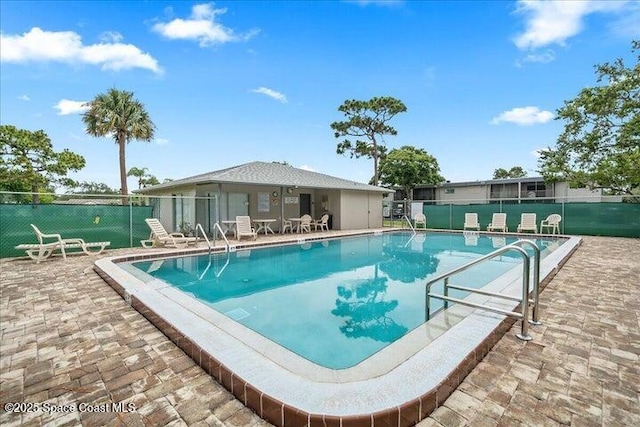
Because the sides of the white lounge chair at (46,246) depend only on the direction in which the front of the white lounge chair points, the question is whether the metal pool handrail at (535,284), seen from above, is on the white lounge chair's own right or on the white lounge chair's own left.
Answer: on the white lounge chair's own right

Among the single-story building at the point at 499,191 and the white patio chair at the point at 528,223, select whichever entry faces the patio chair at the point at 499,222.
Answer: the single-story building

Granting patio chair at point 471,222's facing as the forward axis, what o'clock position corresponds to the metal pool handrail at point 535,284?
The metal pool handrail is roughly at 12 o'clock from the patio chair.

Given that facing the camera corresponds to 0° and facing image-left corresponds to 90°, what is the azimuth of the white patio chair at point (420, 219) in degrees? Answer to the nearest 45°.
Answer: approximately 0°

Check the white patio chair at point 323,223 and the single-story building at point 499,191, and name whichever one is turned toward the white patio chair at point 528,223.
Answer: the single-story building

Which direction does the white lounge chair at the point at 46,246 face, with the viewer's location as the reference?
facing to the right of the viewer

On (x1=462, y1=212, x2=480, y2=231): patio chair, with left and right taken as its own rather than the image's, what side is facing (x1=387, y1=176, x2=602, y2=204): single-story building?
back

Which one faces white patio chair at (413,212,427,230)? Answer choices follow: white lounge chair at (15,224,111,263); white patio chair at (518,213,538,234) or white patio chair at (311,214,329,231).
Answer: the white lounge chair
